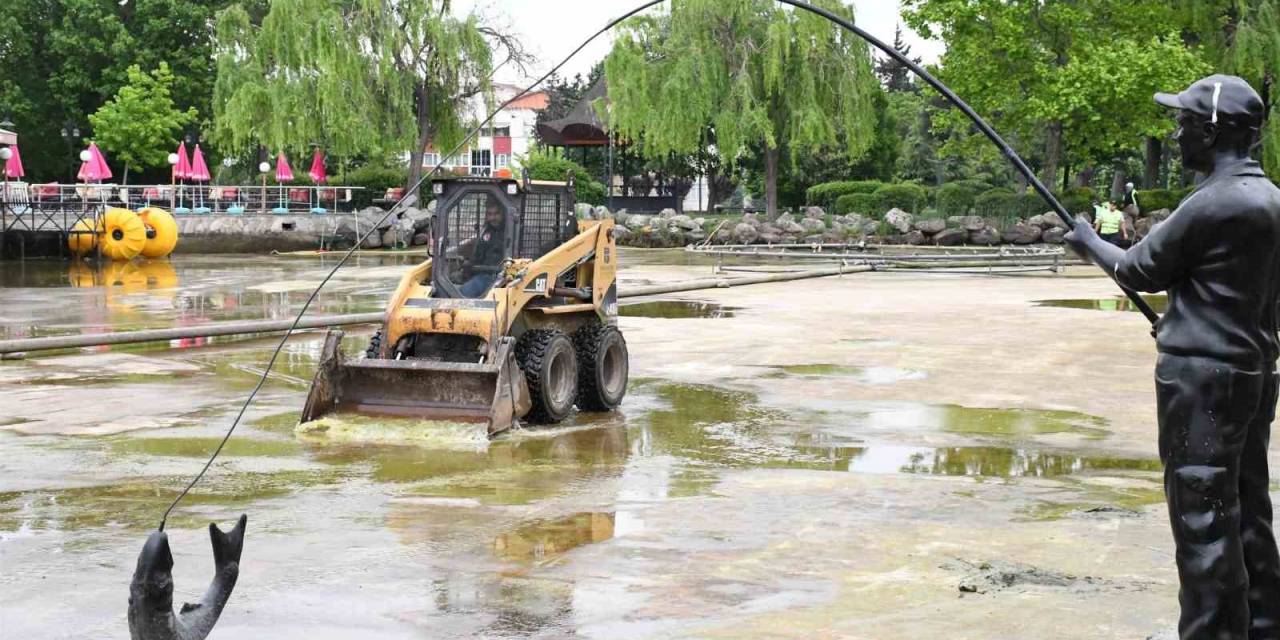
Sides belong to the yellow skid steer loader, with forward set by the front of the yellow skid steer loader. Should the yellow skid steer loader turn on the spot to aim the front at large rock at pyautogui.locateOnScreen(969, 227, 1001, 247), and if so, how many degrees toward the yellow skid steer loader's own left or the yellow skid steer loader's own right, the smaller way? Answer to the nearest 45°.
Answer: approximately 180°

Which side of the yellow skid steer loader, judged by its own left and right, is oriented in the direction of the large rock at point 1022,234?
back

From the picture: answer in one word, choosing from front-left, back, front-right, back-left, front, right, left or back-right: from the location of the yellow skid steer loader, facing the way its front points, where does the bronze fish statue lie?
front-left

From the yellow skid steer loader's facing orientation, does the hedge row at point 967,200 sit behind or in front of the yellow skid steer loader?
behind

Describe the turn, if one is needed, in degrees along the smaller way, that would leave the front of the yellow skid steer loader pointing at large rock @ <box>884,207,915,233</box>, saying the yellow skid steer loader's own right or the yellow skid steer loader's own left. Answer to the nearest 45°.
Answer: approximately 180°

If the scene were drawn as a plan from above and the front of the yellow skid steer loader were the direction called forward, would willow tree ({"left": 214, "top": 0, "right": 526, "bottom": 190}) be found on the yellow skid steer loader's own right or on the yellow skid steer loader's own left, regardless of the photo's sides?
on the yellow skid steer loader's own right

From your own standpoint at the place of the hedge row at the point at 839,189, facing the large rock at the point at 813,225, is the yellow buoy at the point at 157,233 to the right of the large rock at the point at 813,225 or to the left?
right

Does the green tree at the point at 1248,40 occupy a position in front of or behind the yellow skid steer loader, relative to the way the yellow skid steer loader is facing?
behind

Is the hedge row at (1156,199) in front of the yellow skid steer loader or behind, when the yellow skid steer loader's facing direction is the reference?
behind

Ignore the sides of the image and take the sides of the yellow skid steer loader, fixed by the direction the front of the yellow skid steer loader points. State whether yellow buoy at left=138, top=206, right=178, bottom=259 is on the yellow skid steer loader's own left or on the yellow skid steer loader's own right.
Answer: on the yellow skid steer loader's own right

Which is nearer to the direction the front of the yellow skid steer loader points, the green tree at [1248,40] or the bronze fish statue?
the bronze fish statue

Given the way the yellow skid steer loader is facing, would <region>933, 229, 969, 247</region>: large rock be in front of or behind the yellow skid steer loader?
behind

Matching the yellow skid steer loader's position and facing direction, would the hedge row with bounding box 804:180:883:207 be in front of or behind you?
behind

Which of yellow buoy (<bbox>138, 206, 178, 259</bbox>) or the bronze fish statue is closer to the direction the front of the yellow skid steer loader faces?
the bronze fish statue
